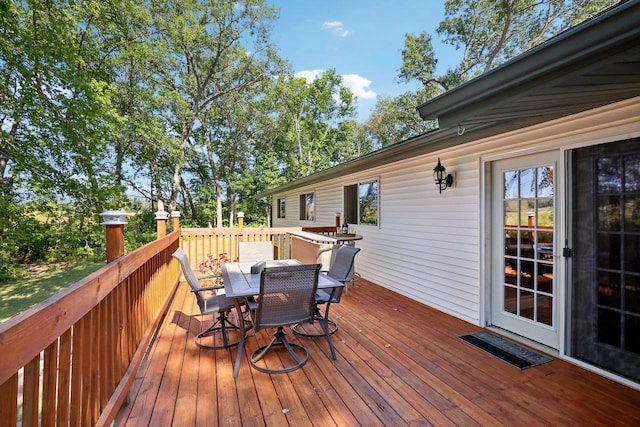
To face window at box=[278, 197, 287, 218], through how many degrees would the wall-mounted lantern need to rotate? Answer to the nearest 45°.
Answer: approximately 90° to its right

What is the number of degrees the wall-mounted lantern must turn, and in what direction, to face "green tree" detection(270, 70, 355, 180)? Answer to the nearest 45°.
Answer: approximately 90° to its right

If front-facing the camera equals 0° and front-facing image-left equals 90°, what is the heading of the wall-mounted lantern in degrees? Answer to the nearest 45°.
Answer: approximately 45°

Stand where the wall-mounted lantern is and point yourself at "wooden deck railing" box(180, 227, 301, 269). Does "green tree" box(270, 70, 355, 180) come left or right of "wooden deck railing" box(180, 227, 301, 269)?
right

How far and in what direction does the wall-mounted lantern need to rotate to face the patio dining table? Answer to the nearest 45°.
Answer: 0° — it already faces it

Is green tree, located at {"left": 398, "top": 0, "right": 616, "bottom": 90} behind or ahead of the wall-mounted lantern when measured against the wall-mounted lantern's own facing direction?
behind
